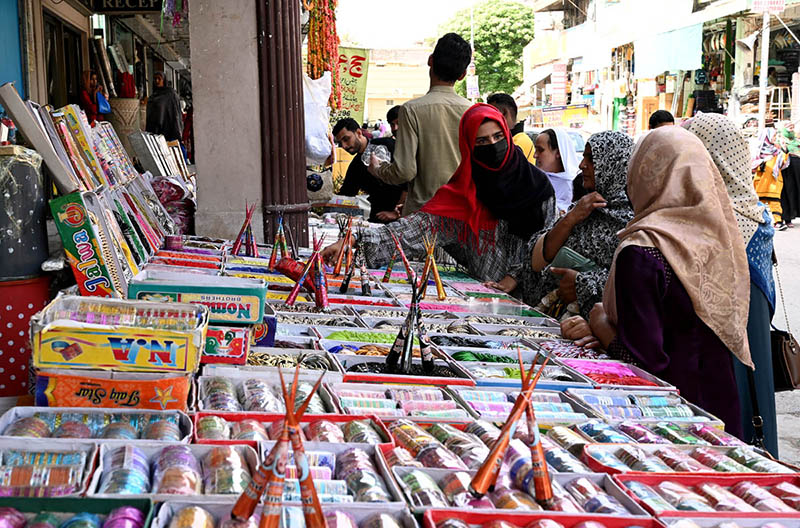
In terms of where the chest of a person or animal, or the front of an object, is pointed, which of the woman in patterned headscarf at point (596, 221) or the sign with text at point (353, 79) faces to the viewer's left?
the woman in patterned headscarf

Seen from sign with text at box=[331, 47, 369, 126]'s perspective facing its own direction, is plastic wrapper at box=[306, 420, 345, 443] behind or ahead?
ahead

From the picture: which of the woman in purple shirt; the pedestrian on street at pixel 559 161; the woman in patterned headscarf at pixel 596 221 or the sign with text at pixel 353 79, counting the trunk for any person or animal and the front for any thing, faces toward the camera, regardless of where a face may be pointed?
the sign with text

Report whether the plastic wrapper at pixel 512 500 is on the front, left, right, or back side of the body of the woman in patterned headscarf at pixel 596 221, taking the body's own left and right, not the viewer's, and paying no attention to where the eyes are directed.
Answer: left

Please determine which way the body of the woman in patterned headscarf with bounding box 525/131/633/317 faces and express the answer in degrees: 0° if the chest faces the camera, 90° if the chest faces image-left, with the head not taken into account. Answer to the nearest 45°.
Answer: approximately 90°

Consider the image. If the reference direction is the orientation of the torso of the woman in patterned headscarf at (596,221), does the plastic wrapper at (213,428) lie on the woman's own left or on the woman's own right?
on the woman's own left

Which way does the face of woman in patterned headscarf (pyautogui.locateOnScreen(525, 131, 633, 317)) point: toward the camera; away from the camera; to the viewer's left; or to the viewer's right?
to the viewer's left

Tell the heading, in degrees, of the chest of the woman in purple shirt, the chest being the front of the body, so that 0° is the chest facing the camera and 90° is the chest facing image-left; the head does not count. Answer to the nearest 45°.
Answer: approximately 135°

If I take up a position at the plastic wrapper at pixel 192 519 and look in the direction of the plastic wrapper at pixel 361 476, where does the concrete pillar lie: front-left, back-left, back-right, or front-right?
front-left

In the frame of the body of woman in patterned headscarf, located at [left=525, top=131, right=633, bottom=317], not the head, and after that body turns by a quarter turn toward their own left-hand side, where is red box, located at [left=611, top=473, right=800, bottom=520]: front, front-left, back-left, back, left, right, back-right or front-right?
front

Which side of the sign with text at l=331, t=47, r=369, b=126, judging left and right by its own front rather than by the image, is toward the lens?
front

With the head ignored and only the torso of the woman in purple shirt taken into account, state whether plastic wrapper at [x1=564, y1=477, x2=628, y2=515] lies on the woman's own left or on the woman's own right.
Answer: on the woman's own left

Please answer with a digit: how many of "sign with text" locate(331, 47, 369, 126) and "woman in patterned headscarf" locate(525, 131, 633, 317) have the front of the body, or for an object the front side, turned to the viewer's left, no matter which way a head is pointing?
1

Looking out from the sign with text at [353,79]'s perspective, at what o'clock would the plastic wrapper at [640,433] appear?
The plastic wrapper is roughly at 12 o'clock from the sign with text.

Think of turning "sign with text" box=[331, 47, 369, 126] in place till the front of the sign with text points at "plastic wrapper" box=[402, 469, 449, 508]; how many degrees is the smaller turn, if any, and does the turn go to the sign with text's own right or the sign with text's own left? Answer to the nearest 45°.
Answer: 0° — it already faces it

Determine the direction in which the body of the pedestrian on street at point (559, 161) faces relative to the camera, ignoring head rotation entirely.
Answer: to the viewer's left

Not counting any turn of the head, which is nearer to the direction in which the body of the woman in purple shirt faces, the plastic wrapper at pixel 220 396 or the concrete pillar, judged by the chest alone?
the concrete pillar

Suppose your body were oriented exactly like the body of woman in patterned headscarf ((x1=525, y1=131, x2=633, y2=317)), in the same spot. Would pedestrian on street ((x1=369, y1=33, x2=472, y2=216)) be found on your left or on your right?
on your right
